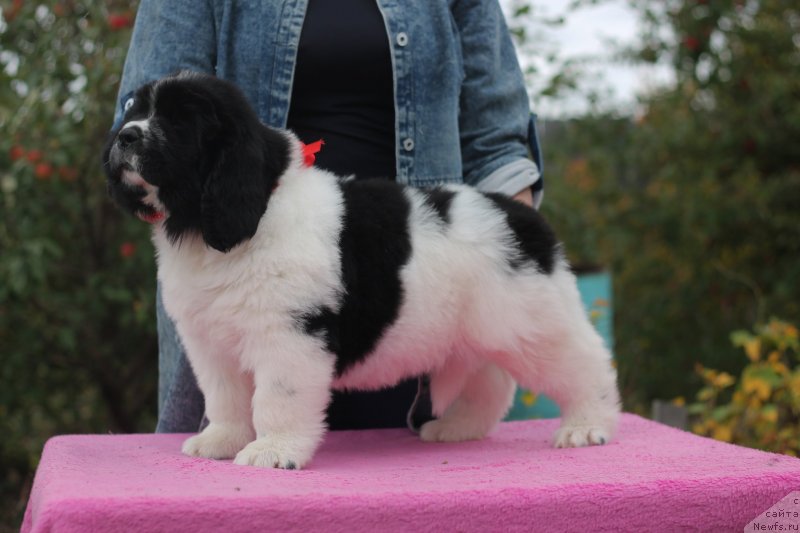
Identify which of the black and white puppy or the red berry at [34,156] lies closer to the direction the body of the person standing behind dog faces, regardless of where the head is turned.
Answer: the black and white puppy

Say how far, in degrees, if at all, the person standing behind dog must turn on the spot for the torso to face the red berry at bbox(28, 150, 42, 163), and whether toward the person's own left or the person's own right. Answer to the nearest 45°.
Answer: approximately 135° to the person's own right

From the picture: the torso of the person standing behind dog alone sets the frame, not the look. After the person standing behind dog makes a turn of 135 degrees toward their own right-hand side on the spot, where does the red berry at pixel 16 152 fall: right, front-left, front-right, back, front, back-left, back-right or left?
front

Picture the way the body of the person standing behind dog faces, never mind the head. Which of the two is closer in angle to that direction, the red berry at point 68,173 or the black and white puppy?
the black and white puppy

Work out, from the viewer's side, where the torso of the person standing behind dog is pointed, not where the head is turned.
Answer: toward the camera

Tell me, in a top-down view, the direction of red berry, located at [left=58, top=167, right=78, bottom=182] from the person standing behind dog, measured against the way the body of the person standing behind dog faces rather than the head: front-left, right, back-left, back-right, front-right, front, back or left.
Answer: back-right

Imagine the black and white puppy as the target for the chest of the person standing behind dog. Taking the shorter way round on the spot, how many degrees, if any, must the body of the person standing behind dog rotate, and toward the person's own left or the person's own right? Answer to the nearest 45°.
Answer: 0° — they already face it

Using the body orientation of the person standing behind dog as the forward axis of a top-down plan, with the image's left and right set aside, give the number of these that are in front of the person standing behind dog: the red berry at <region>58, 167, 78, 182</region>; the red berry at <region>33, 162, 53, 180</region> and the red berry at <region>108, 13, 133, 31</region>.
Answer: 0

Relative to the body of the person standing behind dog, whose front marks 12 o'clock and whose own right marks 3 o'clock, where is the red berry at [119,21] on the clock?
The red berry is roughly at 5 o'clock from the person standing behind dog.

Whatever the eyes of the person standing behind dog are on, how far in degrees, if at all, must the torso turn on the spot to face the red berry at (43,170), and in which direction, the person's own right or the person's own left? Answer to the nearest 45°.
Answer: approximately 135° to the person's own right
